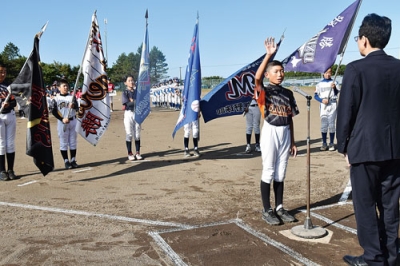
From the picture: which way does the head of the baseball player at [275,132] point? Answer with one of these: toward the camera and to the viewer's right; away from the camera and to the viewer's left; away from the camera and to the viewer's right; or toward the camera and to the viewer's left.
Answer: toward the camera and to the viewer's right

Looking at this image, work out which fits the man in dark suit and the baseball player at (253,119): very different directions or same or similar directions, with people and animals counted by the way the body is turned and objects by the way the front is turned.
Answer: very different directions

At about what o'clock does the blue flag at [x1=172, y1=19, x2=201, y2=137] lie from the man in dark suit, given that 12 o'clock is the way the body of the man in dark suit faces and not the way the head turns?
The blue flag is roughly at 12 o'clock from the man in dark suit.

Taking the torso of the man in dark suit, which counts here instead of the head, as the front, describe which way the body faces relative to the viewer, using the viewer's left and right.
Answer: facing away from the viewer and to the left of the viewer

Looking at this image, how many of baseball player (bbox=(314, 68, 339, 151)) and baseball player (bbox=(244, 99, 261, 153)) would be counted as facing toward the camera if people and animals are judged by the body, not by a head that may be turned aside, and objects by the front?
2

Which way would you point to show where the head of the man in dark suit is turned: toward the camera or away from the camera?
away from the camera

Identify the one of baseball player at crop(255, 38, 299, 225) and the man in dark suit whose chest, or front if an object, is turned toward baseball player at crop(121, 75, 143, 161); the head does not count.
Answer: the man in dark suit

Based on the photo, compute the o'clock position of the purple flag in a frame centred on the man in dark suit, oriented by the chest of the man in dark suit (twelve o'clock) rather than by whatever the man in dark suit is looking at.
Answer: The purple flag is roughly at 1 o'clock from the man in dark suit.

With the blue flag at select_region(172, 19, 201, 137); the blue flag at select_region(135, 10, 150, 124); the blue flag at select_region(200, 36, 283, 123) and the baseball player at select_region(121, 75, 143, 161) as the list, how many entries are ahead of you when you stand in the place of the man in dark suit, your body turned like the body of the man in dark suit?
4
